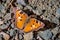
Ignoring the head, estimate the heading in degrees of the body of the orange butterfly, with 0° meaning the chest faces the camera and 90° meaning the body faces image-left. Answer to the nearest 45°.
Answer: approximately 225°

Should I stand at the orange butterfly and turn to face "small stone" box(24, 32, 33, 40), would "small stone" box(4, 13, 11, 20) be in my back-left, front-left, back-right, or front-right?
back-right

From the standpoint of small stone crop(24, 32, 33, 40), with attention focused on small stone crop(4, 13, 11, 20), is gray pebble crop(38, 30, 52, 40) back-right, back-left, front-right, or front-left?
back-right
